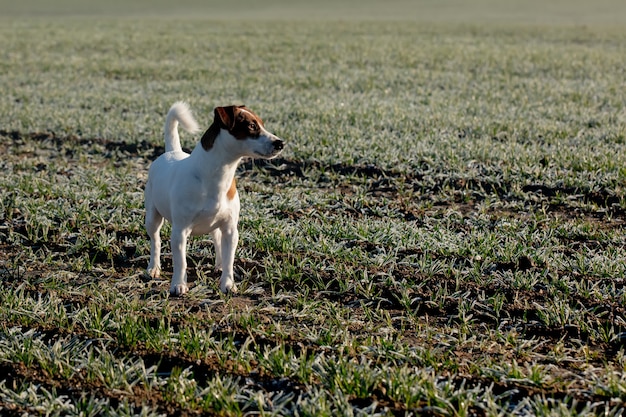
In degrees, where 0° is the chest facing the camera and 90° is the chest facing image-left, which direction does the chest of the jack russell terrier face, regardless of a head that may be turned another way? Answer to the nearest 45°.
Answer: approximately 315°
